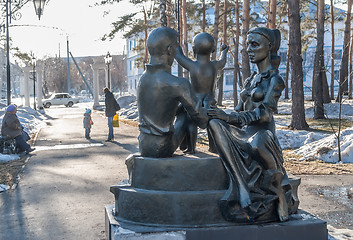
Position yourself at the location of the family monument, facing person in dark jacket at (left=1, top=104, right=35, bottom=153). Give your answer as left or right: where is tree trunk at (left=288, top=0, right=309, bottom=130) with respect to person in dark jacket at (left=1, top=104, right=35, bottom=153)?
right

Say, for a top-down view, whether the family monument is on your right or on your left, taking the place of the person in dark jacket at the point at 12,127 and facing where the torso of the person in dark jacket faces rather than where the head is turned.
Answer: on your right

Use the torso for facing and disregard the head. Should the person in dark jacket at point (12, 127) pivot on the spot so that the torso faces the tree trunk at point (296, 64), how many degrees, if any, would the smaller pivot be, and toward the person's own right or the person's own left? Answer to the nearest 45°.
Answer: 0° — they already face it

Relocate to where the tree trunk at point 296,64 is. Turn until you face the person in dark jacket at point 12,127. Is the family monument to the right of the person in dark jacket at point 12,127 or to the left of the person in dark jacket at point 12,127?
left

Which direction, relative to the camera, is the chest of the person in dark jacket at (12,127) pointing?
to the viewer's right

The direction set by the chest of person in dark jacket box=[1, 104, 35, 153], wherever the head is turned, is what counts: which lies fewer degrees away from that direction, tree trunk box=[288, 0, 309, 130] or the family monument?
the tree trunk
